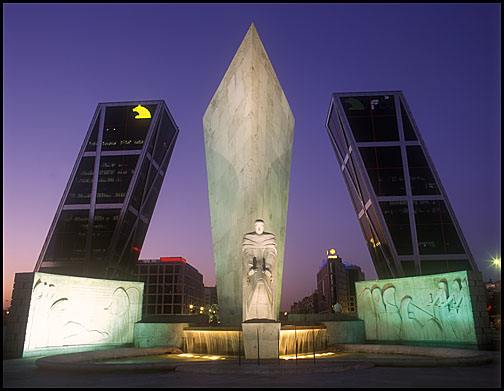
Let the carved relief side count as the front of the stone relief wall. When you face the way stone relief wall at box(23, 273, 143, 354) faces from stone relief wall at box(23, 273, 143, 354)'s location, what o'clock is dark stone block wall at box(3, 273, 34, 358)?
The dark stone block wall is roughly at 3 o'clock from the stone relief wall.

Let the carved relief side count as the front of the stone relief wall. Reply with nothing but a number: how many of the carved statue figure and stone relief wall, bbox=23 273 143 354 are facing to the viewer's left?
0

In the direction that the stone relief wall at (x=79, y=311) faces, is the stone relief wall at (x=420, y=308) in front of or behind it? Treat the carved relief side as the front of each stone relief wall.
in front

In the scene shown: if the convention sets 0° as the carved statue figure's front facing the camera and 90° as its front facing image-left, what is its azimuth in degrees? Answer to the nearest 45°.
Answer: approximately 0°

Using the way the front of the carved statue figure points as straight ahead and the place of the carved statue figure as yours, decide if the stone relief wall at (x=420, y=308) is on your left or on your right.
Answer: on your left

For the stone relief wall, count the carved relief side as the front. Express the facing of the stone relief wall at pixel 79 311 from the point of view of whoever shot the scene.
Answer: facing the viewer and to the right of the viewer

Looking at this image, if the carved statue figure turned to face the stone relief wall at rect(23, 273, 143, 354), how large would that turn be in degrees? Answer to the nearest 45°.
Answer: approximately 135° to its right

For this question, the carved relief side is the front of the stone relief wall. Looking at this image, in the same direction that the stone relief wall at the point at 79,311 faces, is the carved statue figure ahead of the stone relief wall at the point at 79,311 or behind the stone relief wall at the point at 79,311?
ahead

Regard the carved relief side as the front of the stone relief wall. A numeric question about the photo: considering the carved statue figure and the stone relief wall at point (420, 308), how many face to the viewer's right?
0
